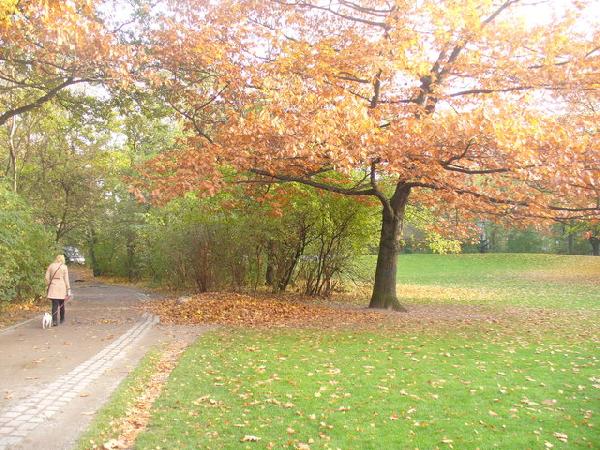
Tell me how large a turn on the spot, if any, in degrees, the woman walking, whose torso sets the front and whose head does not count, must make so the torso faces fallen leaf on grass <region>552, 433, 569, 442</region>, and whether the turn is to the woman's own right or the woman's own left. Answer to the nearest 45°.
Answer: approximately 135° to the woman's own right

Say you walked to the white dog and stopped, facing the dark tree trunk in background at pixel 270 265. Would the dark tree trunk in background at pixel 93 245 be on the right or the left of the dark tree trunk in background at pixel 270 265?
left

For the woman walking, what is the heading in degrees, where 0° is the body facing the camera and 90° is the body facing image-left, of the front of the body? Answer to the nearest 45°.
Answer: approximately 180°

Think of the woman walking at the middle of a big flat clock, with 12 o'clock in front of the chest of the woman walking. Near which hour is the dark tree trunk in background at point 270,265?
The dark tree trunk in background is roughly at 2 o'clock from the woman walking.

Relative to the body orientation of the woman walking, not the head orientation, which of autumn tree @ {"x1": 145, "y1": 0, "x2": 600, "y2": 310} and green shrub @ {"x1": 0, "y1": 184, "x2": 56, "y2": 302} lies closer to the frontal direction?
the green shrub

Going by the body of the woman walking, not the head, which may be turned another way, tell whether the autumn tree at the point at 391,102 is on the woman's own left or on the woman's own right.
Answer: on the woman's own right

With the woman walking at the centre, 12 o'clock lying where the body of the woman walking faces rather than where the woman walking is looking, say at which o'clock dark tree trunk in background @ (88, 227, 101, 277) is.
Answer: The dark tree trunk in background is roughly at 12 o'clock from the woman walking.

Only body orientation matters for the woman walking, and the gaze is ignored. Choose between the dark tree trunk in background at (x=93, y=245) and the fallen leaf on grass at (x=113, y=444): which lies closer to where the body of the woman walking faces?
the dark tree trunk in background
